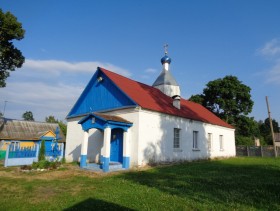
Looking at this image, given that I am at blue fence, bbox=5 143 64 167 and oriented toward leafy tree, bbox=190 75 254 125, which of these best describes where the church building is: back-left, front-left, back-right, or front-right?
front-right

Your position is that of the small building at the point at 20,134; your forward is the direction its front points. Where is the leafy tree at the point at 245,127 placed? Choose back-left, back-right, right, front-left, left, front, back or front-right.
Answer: left

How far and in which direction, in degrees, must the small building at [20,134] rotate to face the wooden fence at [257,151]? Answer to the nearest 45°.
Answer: approximately 90° to its left

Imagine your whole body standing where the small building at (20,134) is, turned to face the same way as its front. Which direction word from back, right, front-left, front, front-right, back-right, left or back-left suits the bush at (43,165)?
front

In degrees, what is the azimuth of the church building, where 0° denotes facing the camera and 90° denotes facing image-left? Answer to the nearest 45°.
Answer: approximately 45°

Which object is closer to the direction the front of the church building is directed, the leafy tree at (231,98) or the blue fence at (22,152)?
the blue fence

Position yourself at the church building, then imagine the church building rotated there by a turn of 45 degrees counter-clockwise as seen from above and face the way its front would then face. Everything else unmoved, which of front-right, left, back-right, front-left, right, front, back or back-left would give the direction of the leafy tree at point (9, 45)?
right

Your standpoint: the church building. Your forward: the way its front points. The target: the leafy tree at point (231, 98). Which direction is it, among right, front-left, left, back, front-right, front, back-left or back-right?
back

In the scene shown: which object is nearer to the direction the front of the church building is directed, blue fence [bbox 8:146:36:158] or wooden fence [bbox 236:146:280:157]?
the blue fence

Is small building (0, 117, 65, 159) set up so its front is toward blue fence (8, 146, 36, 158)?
yes

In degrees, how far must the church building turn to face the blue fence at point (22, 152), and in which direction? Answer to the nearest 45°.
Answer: approximately 45° to its right

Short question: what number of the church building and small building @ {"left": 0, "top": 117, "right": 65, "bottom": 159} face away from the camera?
0

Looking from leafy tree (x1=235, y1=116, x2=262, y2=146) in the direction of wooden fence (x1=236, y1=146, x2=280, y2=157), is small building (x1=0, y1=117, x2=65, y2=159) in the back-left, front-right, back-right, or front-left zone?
front-right

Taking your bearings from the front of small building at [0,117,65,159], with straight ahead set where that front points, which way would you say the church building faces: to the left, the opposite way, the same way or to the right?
to the right

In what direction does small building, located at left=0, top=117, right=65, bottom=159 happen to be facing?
toward the camera

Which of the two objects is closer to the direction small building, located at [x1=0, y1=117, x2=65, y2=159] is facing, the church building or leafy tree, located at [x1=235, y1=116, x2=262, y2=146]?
the church building
